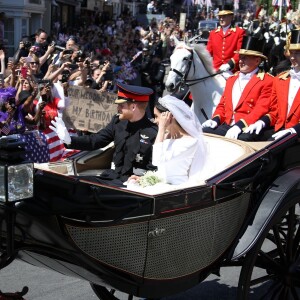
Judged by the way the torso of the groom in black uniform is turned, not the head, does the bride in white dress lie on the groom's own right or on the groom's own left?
on the groom's own left

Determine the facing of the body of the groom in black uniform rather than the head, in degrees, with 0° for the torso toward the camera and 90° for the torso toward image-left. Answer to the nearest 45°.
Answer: approximately 45°

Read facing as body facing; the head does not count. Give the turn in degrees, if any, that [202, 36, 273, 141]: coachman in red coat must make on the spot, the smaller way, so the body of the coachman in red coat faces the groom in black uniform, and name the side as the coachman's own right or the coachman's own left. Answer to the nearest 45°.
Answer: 0° — they already face them

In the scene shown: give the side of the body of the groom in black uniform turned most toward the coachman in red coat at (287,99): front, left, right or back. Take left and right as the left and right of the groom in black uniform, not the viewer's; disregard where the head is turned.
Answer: back

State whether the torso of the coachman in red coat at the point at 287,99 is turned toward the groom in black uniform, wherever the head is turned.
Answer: yes

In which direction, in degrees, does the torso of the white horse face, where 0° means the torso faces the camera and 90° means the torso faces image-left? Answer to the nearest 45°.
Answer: approximately 45°

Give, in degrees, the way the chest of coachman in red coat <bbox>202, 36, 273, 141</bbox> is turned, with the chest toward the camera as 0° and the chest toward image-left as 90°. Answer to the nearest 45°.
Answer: approximately 45°

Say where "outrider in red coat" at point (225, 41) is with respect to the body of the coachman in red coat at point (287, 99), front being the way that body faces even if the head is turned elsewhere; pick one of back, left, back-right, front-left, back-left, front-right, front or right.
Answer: back-right

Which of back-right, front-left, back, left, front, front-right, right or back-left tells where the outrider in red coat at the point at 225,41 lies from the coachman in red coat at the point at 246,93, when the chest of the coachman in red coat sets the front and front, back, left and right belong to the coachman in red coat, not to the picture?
back-right
